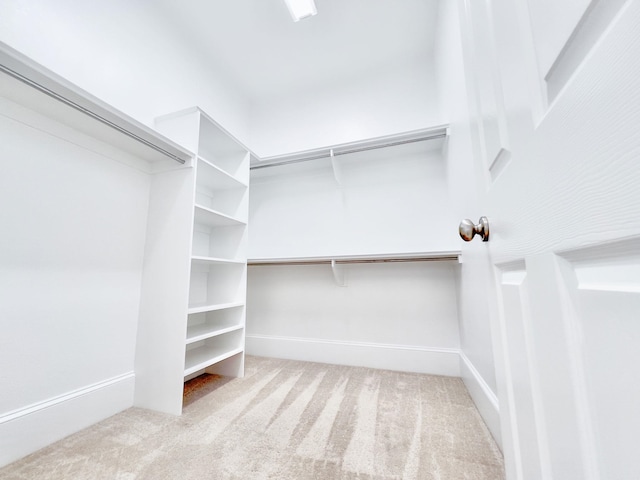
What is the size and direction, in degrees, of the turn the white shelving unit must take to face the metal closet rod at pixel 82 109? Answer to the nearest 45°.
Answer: approximately 90° to its right

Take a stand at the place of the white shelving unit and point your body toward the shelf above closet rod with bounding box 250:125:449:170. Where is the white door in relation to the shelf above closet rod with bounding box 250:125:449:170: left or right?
right

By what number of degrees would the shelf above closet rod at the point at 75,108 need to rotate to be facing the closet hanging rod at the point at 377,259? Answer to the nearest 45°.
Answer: approximately 45° to its left

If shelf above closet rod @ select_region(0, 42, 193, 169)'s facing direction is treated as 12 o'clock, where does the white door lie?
The white door is roughly at 1 o'clock from the shelf above closet rod.

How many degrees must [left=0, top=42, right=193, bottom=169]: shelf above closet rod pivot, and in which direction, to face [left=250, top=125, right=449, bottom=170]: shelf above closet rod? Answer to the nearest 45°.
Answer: approximately 45° to its left

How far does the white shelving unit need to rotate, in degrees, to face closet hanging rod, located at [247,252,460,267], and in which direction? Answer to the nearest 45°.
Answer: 0° — it already faces it

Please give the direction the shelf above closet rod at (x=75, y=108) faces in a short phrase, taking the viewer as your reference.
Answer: facing the viewer and to the right of the viewer

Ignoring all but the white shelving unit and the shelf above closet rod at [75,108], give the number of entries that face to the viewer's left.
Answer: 0

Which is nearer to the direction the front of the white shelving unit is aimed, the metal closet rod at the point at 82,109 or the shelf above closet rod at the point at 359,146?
the shelf above closet rod

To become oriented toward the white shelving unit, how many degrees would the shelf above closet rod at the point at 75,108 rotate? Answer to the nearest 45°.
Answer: approximately 90° to its left

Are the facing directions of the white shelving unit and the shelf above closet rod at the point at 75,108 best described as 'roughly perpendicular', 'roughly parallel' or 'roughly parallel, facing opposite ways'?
roughly parallel
